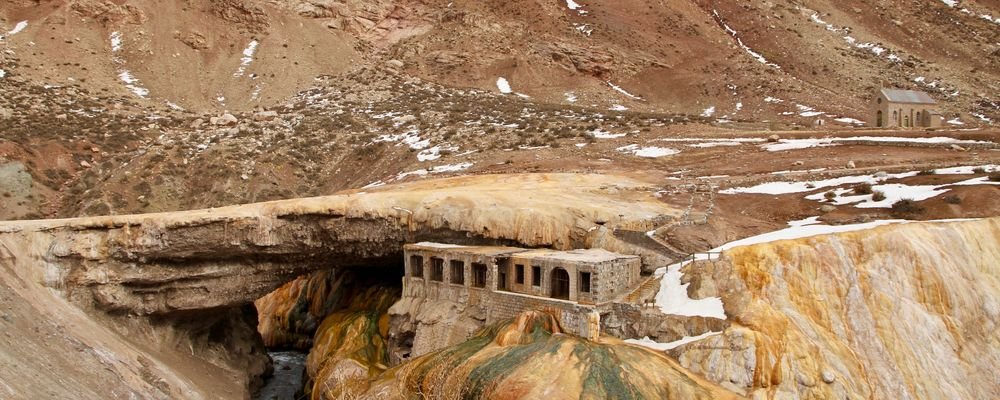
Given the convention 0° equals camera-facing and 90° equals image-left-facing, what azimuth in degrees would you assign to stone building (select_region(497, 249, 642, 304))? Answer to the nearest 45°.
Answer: approximately 45°

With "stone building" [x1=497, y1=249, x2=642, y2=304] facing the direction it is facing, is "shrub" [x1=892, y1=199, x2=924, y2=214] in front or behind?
behind

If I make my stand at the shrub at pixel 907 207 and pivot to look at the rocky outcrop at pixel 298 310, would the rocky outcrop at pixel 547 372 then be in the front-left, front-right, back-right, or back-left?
front-left

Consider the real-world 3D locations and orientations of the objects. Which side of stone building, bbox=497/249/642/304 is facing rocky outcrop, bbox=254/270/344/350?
right

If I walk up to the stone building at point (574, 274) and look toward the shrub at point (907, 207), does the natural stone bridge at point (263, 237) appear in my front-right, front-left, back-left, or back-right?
back-left

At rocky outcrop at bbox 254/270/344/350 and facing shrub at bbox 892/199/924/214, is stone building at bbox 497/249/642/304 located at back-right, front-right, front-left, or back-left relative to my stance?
front-right

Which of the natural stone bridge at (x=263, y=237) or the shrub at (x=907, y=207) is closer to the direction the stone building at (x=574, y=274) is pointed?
the natural stone bridge

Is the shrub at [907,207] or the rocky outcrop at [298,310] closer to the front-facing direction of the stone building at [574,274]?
the rocky outcrop

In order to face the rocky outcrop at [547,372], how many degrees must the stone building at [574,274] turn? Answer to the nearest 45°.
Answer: approximately 45° to its left

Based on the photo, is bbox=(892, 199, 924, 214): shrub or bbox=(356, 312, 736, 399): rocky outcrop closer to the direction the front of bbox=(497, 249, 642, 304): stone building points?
the rocky outcrop
